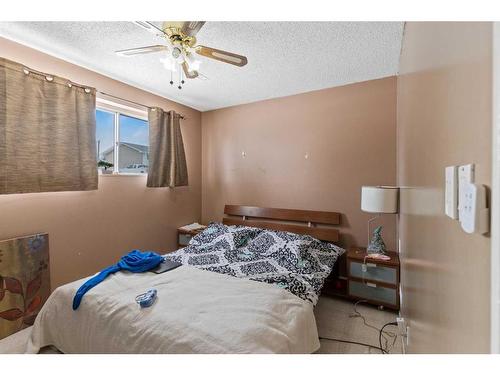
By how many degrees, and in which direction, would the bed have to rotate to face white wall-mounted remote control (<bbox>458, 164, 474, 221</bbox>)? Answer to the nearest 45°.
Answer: approximately 45° to its left

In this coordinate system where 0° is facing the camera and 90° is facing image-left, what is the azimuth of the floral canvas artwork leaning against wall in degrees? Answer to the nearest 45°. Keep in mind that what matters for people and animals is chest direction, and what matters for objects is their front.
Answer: approximately 315°

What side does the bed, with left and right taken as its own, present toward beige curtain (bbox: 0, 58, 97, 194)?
right

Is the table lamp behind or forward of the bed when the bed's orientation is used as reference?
behind

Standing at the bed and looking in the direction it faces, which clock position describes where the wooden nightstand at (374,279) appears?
The wooden nightstand is roughly at 7 o'clock from the bed.
